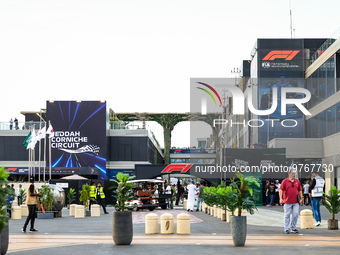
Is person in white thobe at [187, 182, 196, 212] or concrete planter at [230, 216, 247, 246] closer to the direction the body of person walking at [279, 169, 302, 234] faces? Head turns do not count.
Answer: the concrete planter

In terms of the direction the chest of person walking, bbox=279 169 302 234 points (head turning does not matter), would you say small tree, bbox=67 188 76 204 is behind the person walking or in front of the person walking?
behind

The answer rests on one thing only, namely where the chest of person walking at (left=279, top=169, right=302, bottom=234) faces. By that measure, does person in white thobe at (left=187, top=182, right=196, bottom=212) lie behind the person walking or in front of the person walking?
behind

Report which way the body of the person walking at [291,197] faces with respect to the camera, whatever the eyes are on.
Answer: toward the camera

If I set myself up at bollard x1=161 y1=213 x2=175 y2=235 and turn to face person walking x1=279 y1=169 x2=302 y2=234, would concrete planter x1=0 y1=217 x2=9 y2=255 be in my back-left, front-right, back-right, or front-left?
back-right

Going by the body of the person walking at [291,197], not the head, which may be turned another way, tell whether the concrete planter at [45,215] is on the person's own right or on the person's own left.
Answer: on the person's own right

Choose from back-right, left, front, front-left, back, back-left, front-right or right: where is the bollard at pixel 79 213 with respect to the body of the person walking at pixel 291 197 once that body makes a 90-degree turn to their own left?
back-left

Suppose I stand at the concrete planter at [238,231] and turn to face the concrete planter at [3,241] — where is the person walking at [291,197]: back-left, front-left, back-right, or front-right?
back-right

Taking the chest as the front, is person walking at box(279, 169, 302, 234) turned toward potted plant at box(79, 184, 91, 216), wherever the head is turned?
no

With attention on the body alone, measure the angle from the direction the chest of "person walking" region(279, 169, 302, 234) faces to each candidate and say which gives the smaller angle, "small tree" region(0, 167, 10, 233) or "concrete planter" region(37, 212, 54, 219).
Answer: the small tree

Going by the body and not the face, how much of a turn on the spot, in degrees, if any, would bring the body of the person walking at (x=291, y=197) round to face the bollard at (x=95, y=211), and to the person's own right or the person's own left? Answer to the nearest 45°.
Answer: approximately 135° to the person's own right

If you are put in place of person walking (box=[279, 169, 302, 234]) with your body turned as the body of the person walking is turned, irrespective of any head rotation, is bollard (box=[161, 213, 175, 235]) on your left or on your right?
on your right

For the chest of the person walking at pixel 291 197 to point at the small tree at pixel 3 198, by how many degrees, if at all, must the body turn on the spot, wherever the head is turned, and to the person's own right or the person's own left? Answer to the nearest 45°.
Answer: approximately 45° to the person's own right
